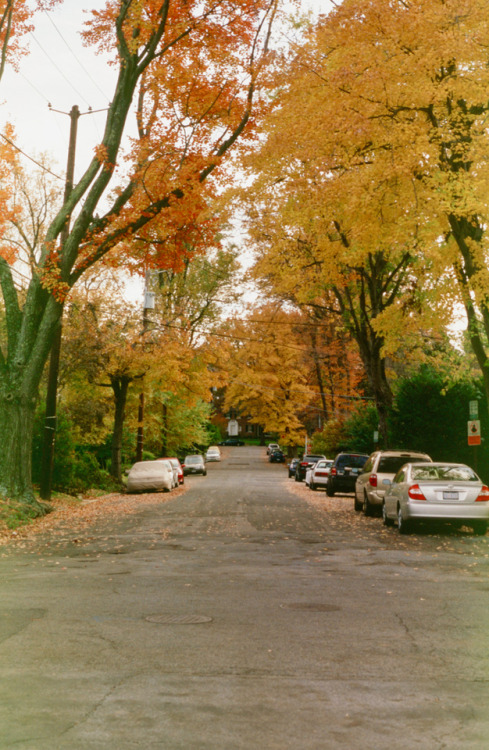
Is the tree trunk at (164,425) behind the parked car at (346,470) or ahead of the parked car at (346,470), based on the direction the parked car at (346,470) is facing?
ahead

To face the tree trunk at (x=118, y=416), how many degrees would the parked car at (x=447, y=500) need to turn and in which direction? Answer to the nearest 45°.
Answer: approximately 45° to its left

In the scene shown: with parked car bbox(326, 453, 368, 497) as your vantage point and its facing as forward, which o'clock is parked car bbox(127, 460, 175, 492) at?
parked car bbox(127, 460, 175, 492) is roughly at 9 o'clock from parked car bbox(326, 453, 368, 497).

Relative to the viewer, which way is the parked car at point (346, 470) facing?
away from the camera

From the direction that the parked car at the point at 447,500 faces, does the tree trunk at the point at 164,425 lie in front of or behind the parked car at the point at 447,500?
in front

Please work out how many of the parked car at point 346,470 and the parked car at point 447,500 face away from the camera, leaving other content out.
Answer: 2

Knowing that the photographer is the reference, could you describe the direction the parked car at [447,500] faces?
facing away from the viewer

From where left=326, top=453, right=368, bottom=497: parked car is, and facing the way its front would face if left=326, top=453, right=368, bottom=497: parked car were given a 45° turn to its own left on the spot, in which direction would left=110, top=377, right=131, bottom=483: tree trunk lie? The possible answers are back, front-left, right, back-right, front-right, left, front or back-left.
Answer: front-left
